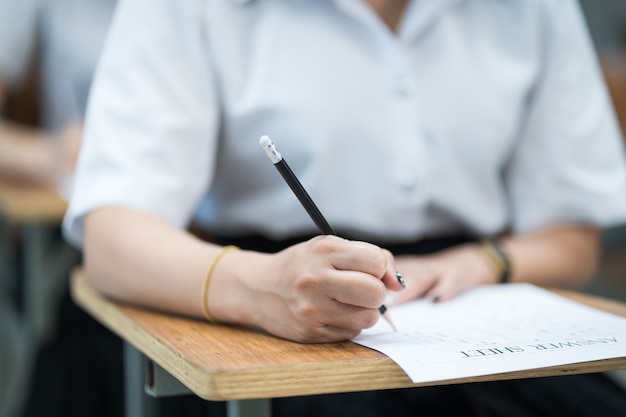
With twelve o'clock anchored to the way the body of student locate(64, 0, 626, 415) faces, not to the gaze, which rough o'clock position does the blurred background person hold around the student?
The blurred background person is roughly at 5 o'clock from the student.

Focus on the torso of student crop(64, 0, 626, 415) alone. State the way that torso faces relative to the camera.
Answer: toward the camera
